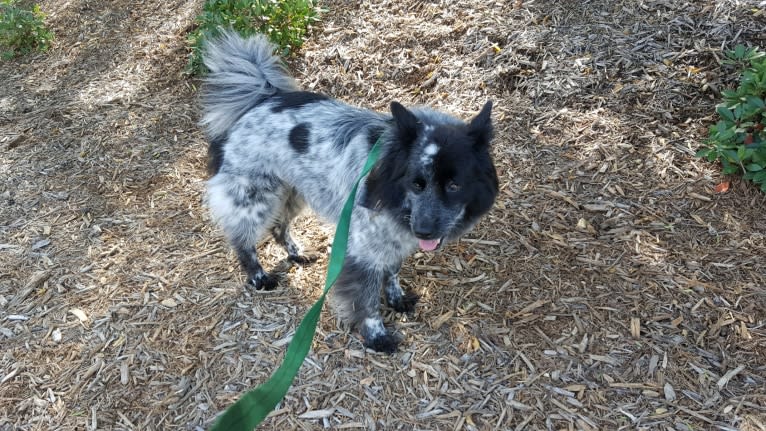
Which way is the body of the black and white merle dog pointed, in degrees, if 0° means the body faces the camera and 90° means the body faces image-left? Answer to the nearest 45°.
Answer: approximately 315°

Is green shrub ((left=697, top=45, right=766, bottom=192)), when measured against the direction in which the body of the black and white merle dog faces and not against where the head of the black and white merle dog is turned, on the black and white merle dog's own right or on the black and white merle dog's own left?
on the black and white merle dog's own left

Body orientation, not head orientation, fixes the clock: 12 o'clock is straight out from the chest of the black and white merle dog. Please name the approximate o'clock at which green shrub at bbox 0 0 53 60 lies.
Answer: The green shrub is roughly at 6 o'clock from the black and white merle dog.

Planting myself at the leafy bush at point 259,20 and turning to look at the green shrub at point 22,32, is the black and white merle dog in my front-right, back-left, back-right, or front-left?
back-left

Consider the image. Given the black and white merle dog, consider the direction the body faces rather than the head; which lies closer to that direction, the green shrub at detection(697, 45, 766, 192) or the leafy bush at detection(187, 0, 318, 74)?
the green shrub

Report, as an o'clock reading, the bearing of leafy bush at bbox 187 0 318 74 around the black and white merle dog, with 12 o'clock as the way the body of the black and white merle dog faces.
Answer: The leafy bush is roughly at 7 o'clock from the black and white merle dog.
